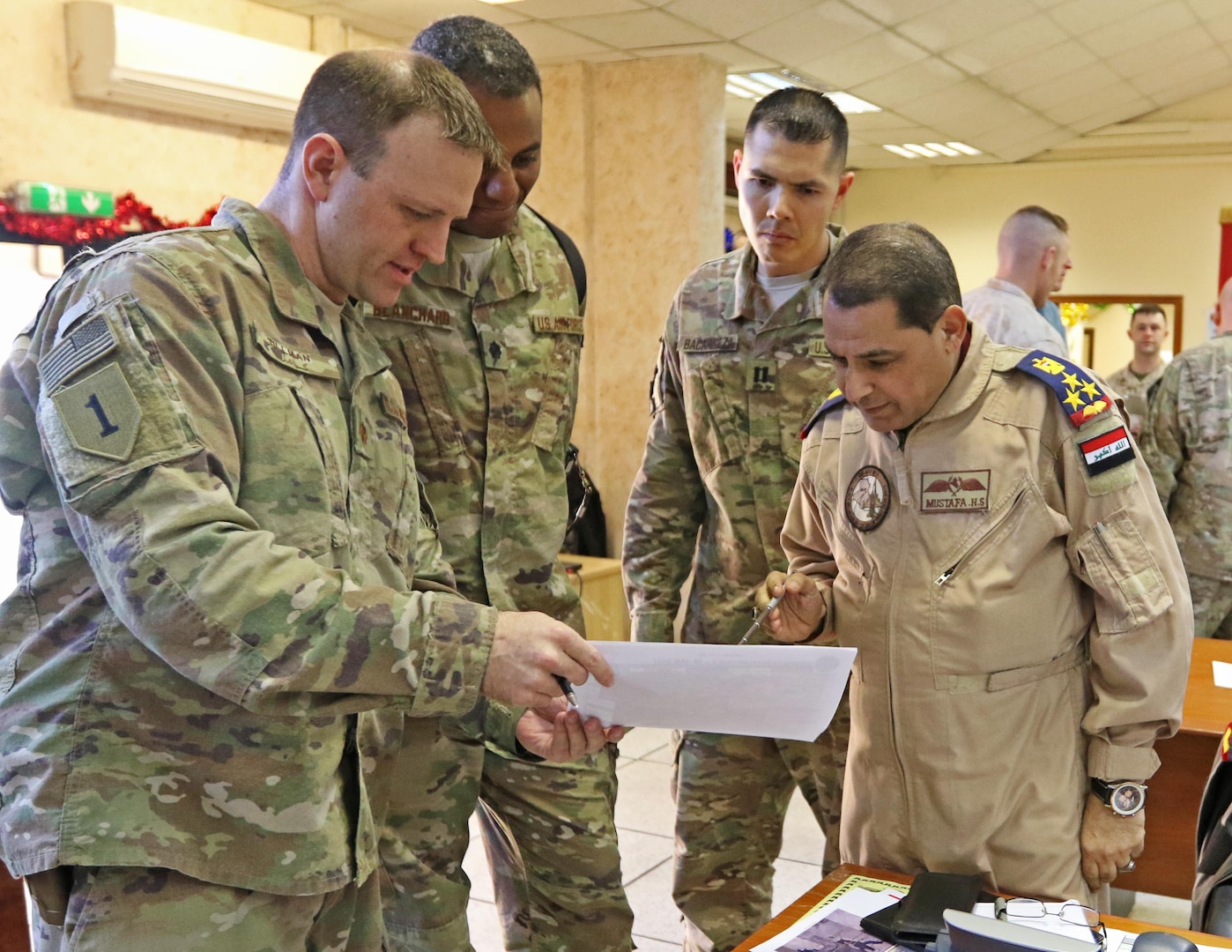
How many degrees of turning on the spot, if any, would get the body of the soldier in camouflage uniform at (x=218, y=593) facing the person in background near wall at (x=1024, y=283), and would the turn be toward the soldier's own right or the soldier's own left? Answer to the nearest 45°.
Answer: approximately 90° to the soldier's own left

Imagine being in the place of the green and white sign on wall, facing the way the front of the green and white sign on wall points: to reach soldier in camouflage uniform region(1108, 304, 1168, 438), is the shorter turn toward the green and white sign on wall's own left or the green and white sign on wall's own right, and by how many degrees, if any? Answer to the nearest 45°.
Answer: approximately 45° to the green and white sign on wall's own left

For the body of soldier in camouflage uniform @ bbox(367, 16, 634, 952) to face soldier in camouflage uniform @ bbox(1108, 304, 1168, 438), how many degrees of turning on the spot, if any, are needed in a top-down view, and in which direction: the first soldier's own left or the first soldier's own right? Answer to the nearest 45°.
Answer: approximately 135° to the first soldier's own left

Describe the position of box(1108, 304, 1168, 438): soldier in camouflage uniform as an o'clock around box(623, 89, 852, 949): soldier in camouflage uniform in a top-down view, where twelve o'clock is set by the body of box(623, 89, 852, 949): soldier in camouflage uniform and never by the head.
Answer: box(1108, 304, 1168, 438): soldier in camouflage uniform is roughly at 7 o'clock from box(623, 89, 852, 949): soldier in camouflage uniform.

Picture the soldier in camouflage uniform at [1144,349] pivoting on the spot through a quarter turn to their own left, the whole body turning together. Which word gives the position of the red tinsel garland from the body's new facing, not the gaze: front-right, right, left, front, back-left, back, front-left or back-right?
back-right

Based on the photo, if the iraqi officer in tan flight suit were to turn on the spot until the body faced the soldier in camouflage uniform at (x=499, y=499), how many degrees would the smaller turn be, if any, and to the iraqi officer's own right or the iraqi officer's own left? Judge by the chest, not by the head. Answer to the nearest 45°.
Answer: approximately 45° to the iraqi officer's own right

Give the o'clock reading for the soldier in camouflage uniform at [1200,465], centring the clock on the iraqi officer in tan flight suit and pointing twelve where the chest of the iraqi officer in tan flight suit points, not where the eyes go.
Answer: The soldier in camouflage uniform is roughly at 5 o'clock from the iraqi officer in tan flight suit.

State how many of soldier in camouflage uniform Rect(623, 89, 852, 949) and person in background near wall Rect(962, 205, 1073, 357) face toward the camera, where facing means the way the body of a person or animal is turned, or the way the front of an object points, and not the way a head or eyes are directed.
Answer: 1

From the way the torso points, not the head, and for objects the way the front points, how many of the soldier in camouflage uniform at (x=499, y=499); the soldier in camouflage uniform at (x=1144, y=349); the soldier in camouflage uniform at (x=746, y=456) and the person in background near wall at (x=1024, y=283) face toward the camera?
3

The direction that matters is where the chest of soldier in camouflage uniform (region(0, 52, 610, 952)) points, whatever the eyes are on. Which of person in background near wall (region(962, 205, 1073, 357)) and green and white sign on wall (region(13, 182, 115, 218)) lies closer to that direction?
the person in background near wall

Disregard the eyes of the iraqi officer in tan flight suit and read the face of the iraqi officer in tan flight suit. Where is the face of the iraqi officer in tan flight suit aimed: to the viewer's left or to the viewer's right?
to the viewer's left

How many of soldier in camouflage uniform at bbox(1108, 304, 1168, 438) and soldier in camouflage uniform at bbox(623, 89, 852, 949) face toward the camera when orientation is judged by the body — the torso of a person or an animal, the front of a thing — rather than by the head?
2

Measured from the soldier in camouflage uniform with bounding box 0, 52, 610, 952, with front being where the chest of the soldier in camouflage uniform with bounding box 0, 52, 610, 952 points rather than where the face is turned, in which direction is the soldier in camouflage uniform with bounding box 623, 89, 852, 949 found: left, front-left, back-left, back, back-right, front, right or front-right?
left

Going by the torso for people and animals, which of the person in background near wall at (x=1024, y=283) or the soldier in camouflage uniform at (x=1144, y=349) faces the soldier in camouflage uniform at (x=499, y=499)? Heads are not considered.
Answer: the soldier in camouflage uniform at (x=1144, y=349)

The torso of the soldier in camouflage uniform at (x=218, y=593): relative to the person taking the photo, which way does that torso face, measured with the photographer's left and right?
facing the viewer and to the right of the viewer

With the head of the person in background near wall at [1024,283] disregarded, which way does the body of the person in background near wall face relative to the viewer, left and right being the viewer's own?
facing away from the viewer and to the right of the viewer

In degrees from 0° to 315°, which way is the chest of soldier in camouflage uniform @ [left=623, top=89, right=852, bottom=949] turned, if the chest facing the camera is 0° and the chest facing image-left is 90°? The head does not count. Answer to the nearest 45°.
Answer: approximately 0°
